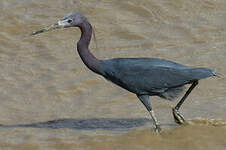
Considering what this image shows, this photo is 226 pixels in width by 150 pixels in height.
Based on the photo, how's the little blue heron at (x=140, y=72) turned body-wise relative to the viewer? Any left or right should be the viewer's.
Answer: facing to the left of the viewer
